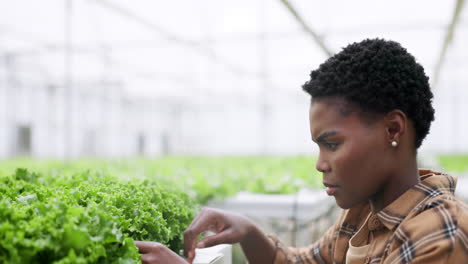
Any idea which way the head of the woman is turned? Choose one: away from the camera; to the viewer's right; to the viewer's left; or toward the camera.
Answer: to the viewer's left

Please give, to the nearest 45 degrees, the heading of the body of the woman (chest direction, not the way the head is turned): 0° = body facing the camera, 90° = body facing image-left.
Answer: approximately 90°

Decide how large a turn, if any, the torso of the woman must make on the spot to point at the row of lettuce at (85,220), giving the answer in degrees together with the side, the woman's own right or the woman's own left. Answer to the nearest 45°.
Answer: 0° — they already face it
